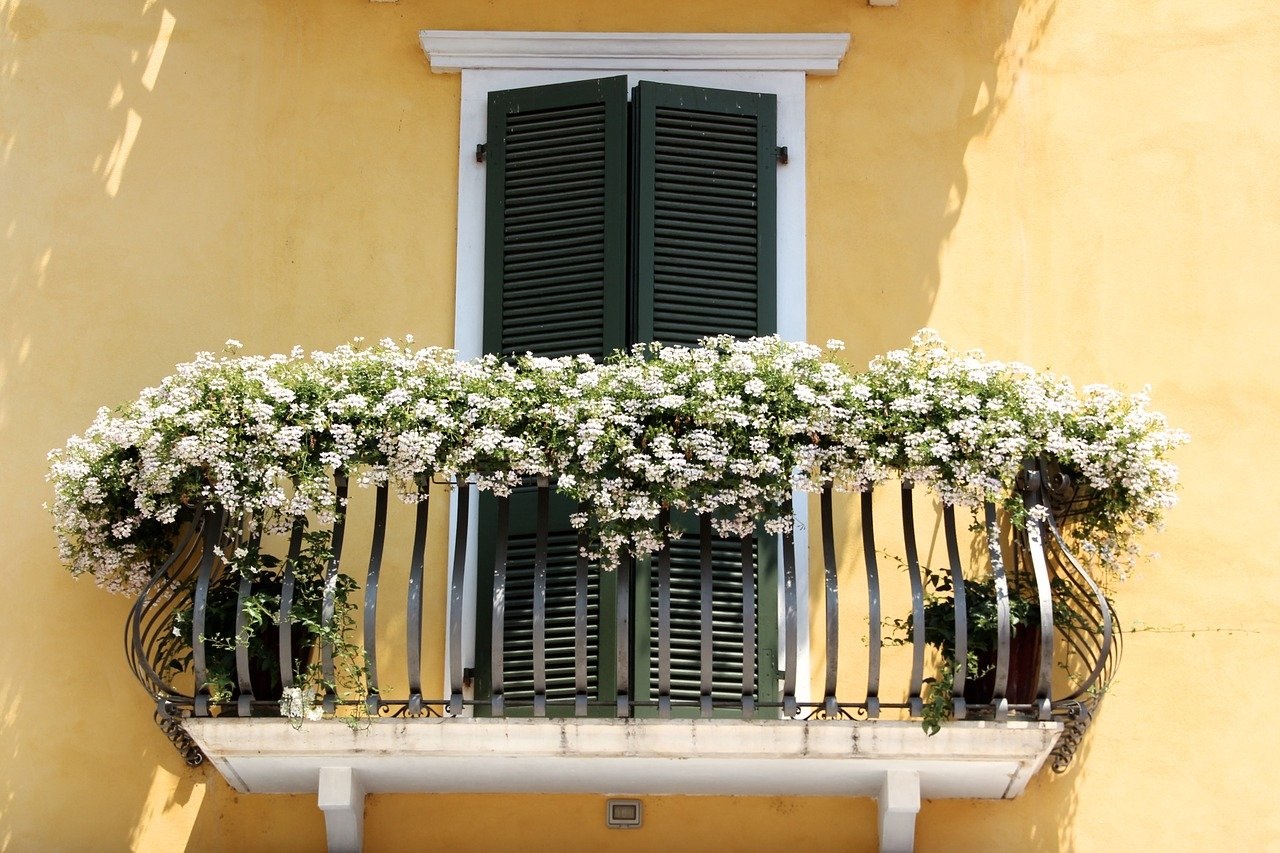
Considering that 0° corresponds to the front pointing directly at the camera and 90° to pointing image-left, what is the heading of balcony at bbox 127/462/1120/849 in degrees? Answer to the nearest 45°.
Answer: approximately 0°
